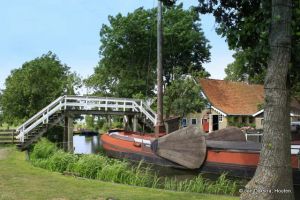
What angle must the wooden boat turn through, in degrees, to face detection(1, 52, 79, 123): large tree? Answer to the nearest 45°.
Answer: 0° — it already faces it

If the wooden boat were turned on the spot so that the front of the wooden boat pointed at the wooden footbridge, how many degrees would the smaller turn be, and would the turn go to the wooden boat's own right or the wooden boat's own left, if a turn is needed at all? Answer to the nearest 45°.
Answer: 0° — it already faces it

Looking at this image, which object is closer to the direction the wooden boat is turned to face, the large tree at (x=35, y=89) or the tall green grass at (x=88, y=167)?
the large tree

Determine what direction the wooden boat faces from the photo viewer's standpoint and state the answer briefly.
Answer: facing away from the viewer and to the left of the viewer

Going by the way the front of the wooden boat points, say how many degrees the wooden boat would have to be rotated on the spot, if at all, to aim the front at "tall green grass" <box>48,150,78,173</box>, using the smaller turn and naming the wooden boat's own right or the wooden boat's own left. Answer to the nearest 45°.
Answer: approximately 90° to the wooden boat's own left

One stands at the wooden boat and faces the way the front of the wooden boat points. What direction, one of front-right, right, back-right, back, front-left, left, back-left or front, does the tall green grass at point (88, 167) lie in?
left

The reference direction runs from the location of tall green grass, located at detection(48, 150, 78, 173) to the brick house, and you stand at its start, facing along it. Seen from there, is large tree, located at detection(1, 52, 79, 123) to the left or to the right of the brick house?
left

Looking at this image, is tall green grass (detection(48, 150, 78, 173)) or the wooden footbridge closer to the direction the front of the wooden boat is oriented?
the wooden footbridge

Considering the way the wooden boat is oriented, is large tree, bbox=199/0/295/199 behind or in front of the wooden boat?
behind
